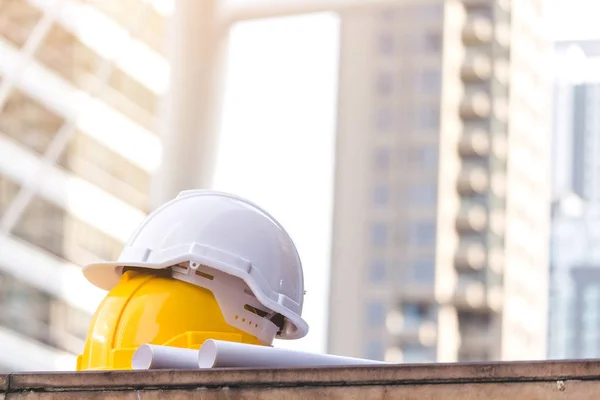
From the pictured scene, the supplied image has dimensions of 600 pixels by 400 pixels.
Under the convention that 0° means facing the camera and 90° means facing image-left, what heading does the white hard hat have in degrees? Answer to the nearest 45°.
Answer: approximately 90°
